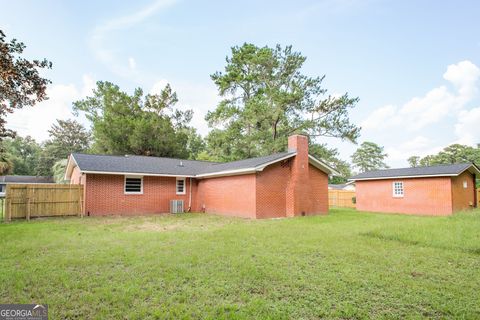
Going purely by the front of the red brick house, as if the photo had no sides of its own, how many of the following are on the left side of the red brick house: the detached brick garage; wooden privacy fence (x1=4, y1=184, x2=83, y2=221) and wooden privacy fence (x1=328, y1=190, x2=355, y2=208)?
1

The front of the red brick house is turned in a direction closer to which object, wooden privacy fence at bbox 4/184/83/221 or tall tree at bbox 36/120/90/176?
the tall tree

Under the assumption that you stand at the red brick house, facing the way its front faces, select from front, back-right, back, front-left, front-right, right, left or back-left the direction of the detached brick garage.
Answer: right

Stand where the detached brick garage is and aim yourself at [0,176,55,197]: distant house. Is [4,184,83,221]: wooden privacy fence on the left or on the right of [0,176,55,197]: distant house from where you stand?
left

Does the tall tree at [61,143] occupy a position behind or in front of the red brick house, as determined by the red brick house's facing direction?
in front

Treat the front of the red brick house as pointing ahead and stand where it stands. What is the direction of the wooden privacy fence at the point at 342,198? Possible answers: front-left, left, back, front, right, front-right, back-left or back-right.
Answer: front-right

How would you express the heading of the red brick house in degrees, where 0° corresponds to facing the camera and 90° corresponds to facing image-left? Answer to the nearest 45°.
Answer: approximately 180°

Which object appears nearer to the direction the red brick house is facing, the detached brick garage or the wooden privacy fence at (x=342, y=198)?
the wooden privacy fence

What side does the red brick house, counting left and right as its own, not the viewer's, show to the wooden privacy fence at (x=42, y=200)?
left

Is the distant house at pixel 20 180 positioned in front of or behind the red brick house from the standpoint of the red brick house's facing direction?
in front
